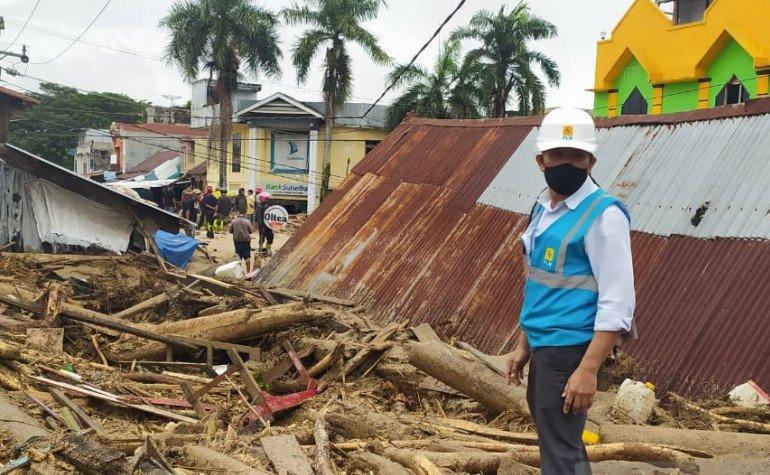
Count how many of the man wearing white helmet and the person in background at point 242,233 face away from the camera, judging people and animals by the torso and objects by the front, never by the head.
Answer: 1

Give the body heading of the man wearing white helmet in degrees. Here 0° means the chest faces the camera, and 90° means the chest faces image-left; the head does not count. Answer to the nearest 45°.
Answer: approximately 45°

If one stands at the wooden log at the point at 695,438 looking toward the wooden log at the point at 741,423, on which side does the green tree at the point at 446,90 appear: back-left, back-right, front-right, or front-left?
front-left

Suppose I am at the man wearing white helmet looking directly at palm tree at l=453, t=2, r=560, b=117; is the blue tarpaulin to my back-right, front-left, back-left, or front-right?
front-left

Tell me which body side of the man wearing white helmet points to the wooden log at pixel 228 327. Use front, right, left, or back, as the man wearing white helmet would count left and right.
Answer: right

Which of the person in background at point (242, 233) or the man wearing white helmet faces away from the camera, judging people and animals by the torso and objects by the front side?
the person in background

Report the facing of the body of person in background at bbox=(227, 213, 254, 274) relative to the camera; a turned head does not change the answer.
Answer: away from the camera

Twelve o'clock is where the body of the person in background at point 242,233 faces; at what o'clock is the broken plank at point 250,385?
The broken plank is roughly at 6 o'clock from the person in background.

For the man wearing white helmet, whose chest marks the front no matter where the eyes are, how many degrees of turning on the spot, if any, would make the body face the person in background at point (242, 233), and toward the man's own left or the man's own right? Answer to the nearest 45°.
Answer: approximately 90° to the man's own right

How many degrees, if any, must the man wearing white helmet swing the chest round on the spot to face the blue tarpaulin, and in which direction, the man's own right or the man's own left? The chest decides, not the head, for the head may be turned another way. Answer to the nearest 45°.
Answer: approximately 90° to the man's own right

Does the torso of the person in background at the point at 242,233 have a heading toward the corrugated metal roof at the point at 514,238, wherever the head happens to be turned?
no

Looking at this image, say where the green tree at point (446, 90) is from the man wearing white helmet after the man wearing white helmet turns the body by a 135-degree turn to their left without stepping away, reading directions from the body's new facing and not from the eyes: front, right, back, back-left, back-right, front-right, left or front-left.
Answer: left

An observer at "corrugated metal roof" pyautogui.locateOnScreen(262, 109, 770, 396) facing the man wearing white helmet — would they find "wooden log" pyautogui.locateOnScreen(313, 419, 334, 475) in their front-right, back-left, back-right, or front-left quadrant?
front-right

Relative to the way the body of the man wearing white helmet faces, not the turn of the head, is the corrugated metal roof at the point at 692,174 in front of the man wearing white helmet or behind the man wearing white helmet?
behind
